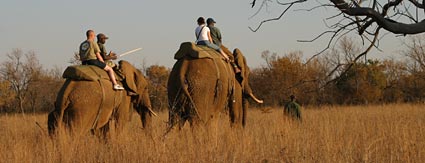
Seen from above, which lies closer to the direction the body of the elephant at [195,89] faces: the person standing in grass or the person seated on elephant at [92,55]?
the person standing in grass

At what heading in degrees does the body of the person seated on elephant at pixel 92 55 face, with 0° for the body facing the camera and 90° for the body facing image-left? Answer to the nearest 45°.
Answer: approximately 225°

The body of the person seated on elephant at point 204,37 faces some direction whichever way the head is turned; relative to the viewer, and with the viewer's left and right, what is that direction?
facing away from the viewer and to the right of the viewer

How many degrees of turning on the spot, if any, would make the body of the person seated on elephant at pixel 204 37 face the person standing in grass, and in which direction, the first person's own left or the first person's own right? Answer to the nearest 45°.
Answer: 0° — they already face them

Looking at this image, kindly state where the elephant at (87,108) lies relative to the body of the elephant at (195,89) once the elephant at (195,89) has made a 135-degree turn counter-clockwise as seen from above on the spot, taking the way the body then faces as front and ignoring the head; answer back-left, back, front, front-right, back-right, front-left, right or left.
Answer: front
